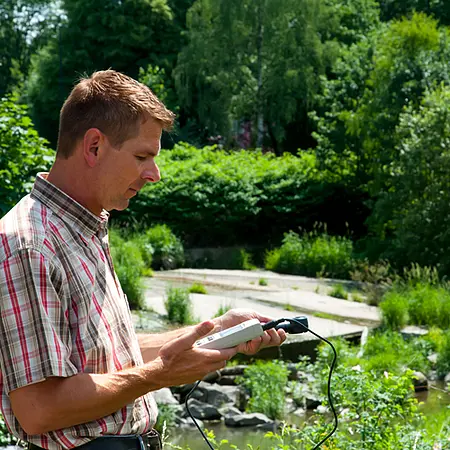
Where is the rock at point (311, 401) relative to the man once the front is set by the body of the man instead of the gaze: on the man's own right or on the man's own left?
on the man's own left

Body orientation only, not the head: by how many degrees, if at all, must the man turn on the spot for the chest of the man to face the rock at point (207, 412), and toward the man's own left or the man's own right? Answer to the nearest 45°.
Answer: approximately 90° to the man's own left

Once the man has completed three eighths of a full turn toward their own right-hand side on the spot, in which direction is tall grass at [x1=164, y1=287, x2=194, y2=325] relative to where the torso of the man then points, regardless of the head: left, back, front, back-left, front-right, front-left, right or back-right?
back-right

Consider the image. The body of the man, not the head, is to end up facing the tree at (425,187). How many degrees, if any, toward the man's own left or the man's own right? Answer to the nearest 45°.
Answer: approximately 90° to the man's own left

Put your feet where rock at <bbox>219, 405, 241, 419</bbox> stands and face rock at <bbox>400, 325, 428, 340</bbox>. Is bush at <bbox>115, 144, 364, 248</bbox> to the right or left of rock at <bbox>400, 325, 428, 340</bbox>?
left

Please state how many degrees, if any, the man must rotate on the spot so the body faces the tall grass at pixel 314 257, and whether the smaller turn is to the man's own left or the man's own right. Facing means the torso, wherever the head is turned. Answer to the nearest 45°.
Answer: approximately 90° to the man's own left

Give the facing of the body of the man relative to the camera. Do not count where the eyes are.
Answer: to the viewer's right

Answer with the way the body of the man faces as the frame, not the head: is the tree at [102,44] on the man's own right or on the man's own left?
on the man's own left

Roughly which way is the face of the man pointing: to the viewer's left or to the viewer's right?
to the viewer's right

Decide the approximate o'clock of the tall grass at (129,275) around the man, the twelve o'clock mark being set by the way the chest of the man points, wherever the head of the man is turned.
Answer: The tall grass is roughly at 9 o'clock from the man.
